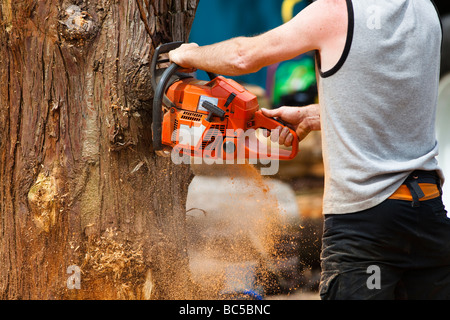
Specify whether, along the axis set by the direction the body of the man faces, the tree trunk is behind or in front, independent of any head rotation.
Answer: in front

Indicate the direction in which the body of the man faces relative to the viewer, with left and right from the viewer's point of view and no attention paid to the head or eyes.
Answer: facing away from the viewer and to the left of the viewer
